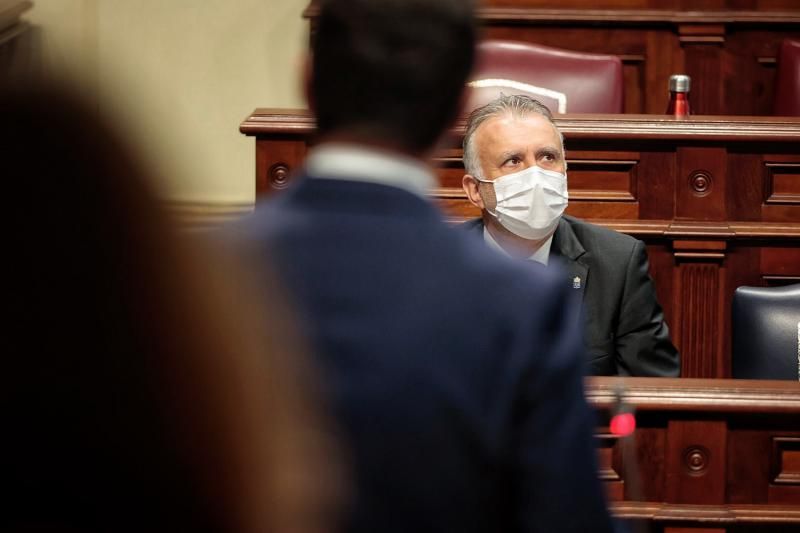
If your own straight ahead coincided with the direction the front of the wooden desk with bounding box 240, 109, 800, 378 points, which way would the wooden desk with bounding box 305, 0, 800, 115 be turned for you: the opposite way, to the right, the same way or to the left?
the same way

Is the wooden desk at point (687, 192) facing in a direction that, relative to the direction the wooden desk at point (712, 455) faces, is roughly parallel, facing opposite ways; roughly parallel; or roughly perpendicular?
roughly parallel

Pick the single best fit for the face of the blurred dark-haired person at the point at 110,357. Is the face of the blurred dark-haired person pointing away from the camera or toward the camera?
away from the camera

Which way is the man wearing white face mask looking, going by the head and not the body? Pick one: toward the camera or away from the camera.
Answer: toward the camera
